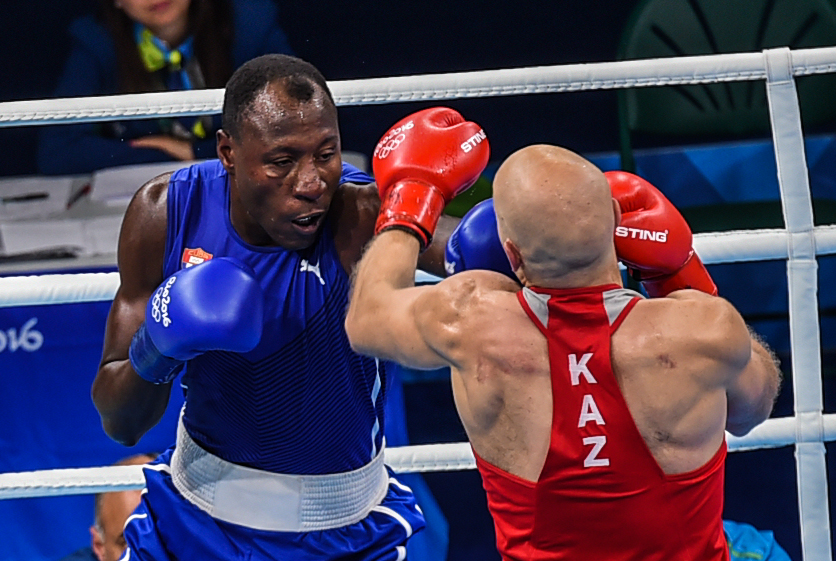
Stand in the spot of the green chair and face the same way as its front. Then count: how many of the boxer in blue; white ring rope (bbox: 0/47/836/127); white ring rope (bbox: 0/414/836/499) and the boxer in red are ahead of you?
4

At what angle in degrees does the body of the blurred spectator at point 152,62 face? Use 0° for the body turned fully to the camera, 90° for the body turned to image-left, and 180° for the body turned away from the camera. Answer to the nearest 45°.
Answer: approximately 0°

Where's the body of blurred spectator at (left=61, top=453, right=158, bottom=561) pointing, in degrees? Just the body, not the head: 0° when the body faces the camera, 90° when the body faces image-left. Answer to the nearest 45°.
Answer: approximately 315°

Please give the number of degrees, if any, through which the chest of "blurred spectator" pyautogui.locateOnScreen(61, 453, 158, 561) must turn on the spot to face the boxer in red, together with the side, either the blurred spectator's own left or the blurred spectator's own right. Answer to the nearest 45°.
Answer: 0° — they already face them

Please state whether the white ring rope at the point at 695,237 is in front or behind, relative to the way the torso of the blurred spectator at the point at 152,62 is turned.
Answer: in front

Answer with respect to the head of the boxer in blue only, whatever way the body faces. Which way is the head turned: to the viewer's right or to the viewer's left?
to the viewer's right

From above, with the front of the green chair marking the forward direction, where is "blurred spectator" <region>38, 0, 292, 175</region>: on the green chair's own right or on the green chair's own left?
on the green chair's own right

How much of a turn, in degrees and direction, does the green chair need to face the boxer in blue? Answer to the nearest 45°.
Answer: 0° — it already faces them

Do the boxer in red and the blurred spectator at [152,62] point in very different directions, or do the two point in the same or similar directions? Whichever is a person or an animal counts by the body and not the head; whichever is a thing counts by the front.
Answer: very different directions

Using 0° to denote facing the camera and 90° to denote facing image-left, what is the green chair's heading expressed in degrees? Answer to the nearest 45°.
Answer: approximately 0°

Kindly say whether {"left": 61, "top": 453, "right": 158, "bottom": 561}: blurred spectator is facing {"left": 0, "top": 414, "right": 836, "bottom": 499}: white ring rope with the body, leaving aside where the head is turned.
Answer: yes

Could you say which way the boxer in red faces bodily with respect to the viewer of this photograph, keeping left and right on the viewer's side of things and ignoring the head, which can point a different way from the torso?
facing away from the viewer
